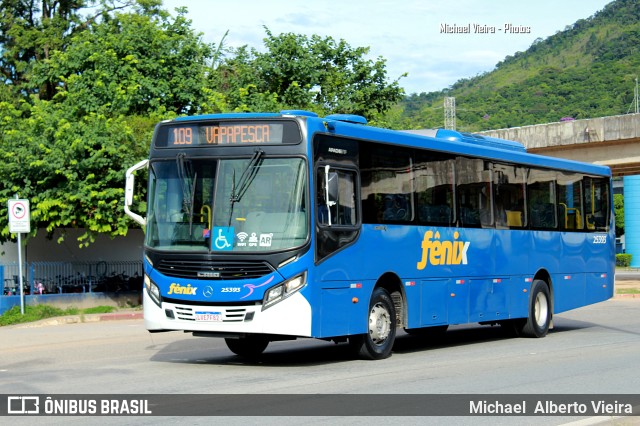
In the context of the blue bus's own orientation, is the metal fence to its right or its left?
on its right

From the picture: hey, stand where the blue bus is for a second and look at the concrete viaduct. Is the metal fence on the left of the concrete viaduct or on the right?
left

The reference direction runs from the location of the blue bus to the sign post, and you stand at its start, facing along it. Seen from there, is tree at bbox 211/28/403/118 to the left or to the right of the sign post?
right

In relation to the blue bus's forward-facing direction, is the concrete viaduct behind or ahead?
behind

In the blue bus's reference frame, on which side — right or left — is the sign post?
on its right

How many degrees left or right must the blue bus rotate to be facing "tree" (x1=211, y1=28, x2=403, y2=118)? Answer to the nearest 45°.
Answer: approximately 135° to its right

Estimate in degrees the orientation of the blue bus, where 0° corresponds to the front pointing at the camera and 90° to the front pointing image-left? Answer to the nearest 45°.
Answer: approximately 45°
